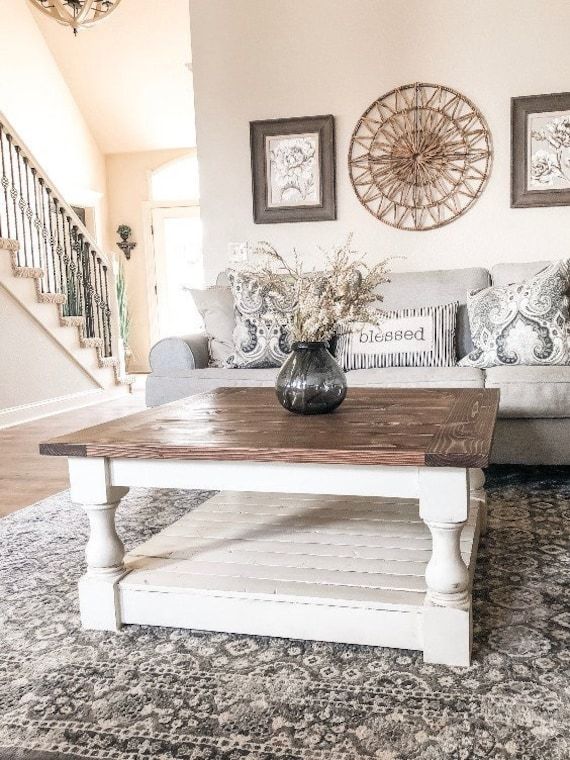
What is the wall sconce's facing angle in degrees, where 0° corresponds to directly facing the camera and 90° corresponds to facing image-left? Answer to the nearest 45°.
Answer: approximately 0°

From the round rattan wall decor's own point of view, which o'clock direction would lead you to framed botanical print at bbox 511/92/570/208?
The framed botanical print is roughly at 9 o'clock from the round rattan wall decor.

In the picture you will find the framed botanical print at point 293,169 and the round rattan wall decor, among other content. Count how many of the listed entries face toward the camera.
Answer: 2

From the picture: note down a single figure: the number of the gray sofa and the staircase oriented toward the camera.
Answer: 1

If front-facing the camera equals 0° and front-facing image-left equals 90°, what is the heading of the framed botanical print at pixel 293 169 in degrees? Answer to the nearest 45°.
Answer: approximately 0°

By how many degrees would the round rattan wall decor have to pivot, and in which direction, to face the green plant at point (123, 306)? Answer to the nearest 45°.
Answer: approximately 135° to its right

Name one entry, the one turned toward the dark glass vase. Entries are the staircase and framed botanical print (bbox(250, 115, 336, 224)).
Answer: the framed botanical print
